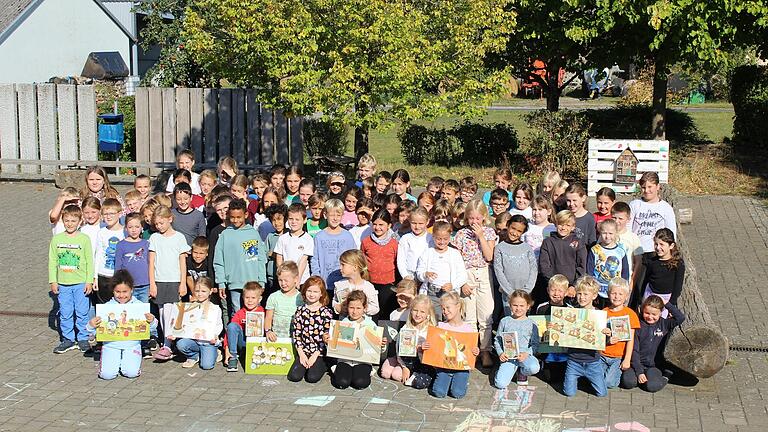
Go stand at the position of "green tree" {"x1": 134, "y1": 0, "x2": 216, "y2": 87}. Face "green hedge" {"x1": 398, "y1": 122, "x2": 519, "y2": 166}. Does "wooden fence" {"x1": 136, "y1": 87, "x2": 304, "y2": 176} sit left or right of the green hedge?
right

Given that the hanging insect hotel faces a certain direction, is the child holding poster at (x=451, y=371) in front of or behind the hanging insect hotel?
in front

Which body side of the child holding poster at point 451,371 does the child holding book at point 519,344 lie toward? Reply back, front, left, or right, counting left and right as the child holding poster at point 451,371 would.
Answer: left

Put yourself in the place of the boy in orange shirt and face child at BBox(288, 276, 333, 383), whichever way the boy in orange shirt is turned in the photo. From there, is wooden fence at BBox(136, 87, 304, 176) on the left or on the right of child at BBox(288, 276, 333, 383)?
right

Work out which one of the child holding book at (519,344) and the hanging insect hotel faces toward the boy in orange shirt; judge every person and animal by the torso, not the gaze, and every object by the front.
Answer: the hanging insect hotel

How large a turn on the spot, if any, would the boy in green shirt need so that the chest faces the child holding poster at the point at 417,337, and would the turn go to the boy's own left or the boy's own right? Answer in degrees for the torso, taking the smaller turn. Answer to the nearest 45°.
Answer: approximately 45° to the boy's own left

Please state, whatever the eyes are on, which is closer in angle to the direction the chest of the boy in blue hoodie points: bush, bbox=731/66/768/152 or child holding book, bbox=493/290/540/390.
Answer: the child holding book

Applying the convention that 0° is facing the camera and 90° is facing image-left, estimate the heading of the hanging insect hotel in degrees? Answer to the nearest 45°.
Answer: approximately 0°

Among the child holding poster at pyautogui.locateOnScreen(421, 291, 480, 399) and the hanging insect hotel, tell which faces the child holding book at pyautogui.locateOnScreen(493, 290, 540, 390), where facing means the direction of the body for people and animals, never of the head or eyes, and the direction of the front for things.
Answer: the hanging insect hotel

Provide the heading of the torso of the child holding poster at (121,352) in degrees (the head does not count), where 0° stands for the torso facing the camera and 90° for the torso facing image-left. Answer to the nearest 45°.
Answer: approximately 0°
